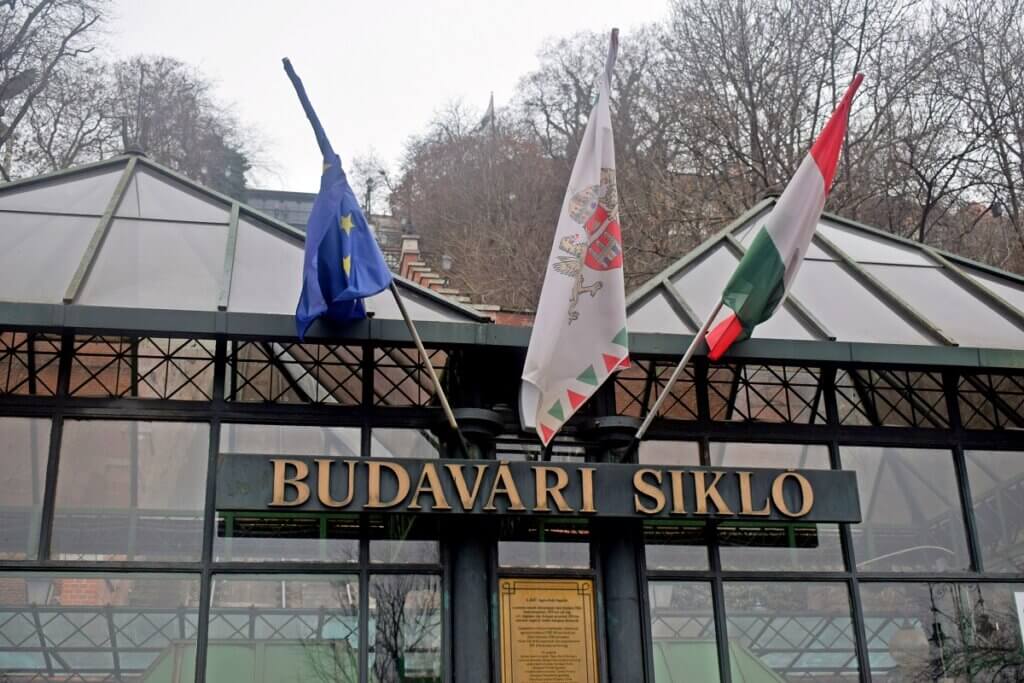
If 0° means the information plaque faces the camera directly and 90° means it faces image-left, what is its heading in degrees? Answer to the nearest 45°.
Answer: approximately 0°

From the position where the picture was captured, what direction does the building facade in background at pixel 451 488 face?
facing the viewer

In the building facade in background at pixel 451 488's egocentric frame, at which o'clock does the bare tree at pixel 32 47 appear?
The bare tree is roughly at 5 o'clock from the building facade in background.
